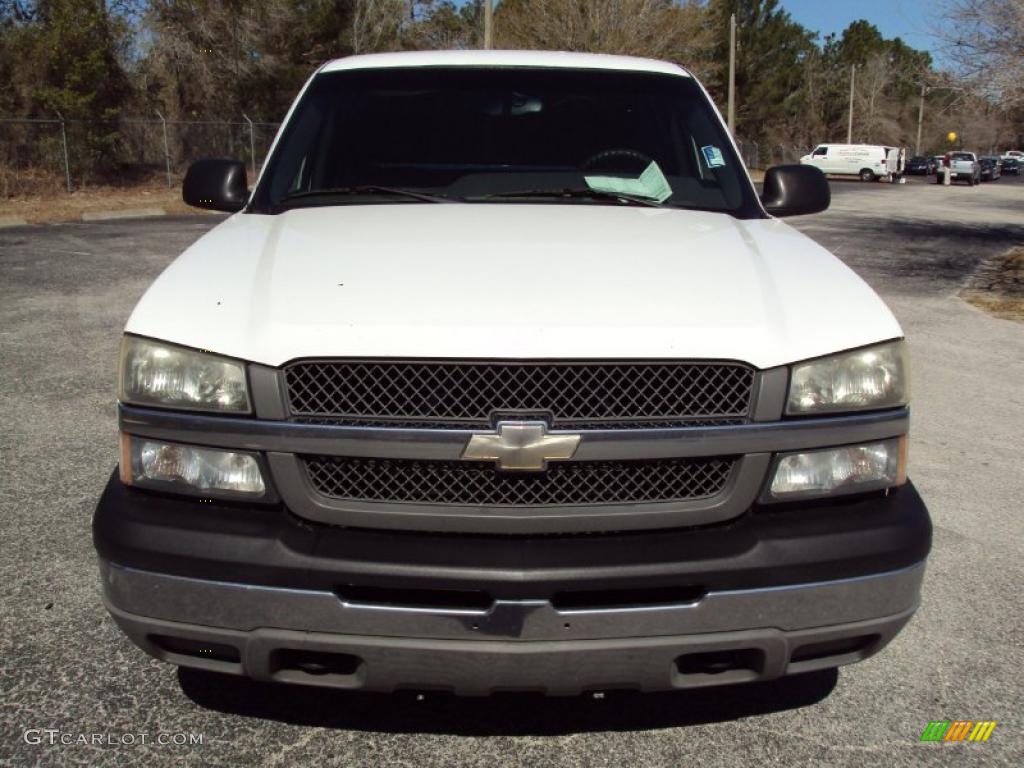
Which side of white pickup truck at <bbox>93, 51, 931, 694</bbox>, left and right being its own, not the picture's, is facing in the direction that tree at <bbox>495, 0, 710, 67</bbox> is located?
back

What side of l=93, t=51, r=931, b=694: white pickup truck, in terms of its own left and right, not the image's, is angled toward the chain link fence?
back

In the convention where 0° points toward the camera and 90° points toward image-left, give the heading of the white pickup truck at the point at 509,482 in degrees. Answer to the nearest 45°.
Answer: approximately 0°

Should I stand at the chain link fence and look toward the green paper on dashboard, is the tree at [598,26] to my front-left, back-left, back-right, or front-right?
back-left
